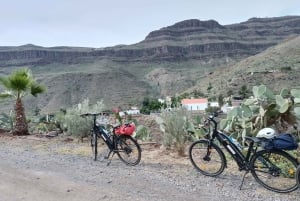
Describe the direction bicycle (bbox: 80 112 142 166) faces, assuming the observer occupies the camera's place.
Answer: facing away from the viewer and to the left of the viewer

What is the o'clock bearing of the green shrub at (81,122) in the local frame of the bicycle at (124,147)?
The green shrub is roughly at 1 o'clock from the bicycle.

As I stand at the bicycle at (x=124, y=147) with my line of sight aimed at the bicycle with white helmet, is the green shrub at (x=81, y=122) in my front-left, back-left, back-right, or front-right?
back-left

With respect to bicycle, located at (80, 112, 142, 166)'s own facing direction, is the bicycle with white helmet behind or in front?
behind

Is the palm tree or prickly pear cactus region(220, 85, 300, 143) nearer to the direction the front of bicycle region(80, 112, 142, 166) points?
the palm tree

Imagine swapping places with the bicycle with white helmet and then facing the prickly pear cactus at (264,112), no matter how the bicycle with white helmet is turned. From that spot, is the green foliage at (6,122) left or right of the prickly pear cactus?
left

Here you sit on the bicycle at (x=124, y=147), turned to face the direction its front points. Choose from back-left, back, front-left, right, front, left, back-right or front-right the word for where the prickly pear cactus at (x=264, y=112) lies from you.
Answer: back-right
